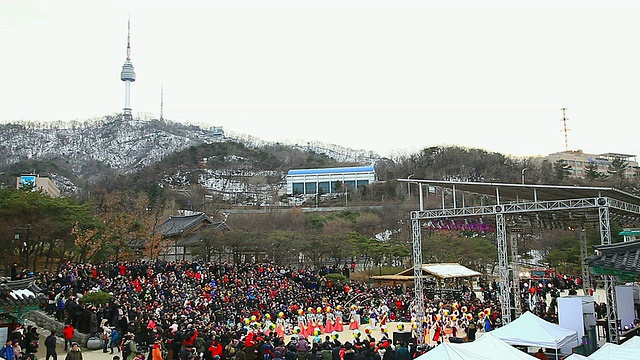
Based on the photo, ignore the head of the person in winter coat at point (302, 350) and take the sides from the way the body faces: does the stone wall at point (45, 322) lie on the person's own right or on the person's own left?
on the person's own left

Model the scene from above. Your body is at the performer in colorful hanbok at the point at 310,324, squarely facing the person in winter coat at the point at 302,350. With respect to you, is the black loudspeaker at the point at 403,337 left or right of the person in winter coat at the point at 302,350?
left

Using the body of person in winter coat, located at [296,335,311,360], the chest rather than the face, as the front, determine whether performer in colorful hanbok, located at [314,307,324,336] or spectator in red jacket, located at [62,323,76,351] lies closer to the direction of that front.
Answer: the performer in colorful hanbok

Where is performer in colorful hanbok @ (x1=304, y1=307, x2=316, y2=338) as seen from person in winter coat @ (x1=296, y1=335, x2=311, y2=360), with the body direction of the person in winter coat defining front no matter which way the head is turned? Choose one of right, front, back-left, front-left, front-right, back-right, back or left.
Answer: front

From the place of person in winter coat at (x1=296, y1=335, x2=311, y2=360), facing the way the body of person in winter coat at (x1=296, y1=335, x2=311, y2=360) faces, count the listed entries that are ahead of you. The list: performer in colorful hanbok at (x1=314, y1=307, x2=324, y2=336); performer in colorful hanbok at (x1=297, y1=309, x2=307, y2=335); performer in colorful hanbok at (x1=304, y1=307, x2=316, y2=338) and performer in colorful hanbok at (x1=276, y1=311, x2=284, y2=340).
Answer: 4

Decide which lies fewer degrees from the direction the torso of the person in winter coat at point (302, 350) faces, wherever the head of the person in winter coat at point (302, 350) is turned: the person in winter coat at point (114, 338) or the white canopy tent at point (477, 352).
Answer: the person in winter coat

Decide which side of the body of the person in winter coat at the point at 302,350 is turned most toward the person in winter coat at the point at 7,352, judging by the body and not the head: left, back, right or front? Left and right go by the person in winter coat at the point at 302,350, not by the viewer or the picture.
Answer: left

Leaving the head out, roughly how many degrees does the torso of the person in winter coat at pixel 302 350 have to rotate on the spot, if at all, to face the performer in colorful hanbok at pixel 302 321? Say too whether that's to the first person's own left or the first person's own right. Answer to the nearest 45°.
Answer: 0° — they already face them

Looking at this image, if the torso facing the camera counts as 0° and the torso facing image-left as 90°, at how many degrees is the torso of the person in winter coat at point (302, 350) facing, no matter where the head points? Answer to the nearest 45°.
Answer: approximately 180°

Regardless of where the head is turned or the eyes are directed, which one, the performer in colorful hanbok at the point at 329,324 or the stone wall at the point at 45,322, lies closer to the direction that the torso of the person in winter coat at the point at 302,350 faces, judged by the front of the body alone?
the performer in colorful hanbok

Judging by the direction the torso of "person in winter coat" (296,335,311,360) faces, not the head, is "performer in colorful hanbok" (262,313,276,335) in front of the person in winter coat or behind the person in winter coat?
in front

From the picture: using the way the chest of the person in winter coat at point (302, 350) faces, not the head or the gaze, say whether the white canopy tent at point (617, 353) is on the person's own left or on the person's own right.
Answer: on the person's own right

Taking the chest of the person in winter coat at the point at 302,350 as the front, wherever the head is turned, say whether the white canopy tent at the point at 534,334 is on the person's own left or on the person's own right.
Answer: on the person's own right
